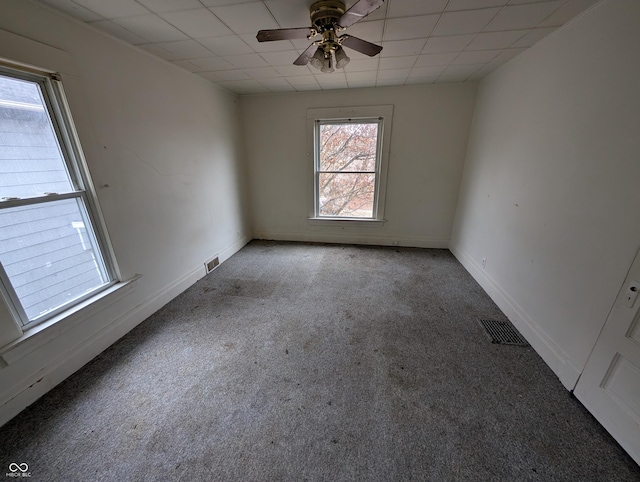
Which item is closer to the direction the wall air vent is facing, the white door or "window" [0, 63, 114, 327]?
the white door

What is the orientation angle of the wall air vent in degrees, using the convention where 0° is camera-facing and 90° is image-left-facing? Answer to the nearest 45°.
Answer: approximately 315°

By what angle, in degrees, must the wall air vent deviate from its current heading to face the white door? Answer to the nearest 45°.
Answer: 0° — it already faces it

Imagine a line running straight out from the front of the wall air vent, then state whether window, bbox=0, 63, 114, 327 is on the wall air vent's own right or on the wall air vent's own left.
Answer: on the wall air vent's own right
